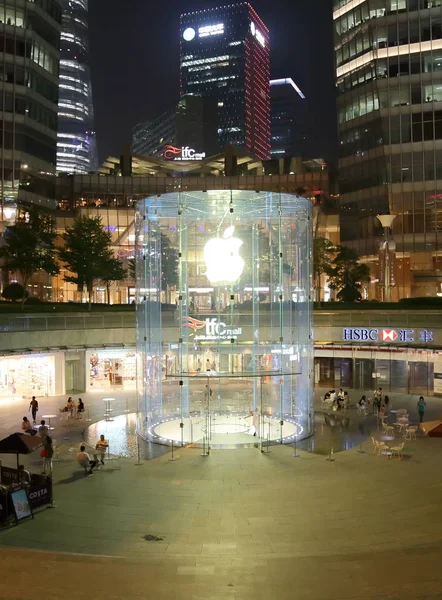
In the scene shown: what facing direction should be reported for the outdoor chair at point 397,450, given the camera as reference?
facing away from the viewer and to the left of the viewer

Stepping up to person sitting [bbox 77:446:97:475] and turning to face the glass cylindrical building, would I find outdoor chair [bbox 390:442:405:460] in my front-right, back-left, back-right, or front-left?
front-right

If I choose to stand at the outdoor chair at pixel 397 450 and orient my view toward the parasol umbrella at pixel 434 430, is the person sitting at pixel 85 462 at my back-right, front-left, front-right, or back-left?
back-left

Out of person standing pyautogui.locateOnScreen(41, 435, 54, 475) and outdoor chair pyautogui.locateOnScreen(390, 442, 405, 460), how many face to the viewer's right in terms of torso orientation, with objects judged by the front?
0

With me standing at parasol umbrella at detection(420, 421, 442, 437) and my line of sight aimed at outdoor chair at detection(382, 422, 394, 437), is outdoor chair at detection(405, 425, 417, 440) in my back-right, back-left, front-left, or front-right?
front-left

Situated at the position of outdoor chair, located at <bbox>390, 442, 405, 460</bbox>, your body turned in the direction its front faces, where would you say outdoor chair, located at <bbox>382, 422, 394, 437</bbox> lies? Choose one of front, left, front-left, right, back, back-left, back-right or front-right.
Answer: front-right

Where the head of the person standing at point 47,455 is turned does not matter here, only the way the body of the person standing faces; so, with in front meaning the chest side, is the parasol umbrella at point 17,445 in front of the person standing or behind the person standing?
in front

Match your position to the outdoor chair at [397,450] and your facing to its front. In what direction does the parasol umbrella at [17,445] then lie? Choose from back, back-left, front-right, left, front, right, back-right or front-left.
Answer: left
